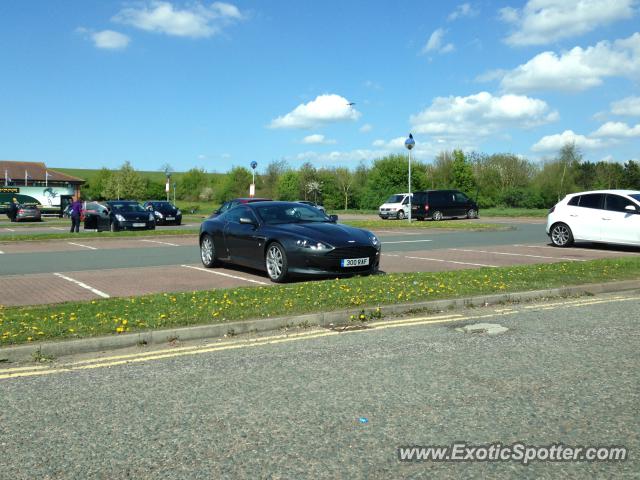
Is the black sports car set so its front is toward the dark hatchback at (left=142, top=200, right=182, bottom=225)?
no

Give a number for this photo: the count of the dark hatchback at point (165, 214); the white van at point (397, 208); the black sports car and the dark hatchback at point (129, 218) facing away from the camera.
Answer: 0

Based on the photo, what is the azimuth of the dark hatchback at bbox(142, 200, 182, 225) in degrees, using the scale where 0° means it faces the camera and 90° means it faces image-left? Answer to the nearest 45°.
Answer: approximately 315°

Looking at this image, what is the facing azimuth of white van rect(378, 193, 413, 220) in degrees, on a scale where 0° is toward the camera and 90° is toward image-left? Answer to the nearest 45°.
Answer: approximately 45°

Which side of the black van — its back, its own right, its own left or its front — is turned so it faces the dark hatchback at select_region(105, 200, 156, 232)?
back

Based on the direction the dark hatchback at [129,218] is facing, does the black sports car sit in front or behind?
in front

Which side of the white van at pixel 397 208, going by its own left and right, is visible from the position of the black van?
left

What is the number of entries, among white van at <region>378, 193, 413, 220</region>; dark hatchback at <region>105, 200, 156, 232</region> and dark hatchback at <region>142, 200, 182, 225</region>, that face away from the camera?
0

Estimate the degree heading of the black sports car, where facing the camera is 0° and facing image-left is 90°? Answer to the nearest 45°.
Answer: approximately 315°

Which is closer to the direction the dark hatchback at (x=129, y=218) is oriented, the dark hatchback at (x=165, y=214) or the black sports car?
the black sports car

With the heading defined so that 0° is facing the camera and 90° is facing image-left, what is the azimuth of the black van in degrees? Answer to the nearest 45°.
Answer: approximately 225°

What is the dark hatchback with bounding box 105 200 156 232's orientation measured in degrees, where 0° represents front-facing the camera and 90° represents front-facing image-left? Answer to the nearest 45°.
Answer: approximately 315°

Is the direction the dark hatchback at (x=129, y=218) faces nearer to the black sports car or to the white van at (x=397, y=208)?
the black sports car

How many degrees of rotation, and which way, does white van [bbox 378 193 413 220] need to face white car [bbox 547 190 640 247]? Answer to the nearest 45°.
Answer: approximately 45° to its left
